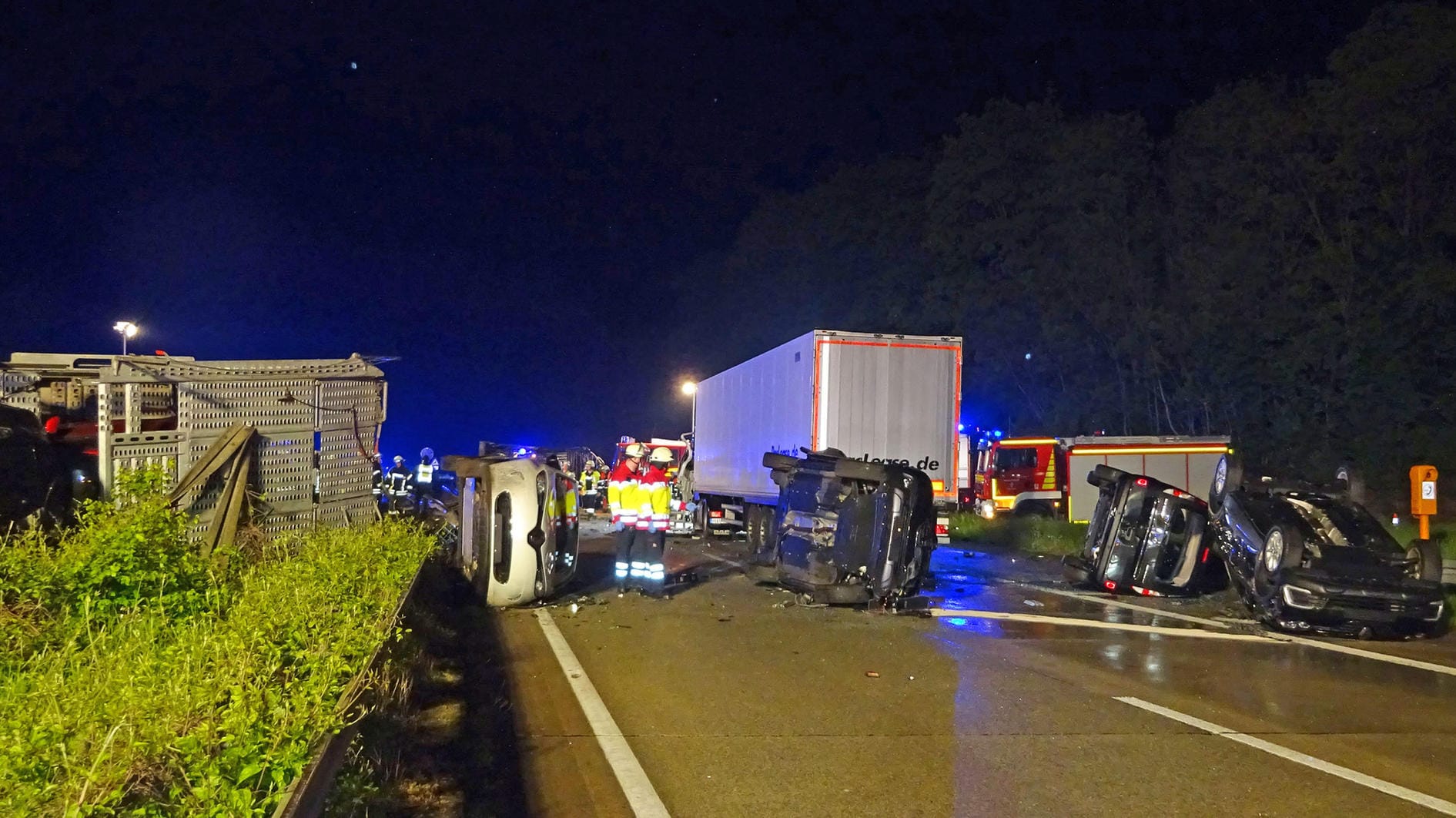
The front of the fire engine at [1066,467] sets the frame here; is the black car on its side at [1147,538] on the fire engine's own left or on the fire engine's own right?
on the fire engine's own left

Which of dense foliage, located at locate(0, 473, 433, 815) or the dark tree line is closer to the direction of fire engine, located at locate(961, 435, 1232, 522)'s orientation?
the dense foliage

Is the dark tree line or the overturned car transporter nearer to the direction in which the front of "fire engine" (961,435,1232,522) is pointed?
the overturned car transporter

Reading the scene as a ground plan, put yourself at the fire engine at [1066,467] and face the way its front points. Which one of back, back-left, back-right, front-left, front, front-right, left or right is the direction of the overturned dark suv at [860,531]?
left

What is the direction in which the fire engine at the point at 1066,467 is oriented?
to the viewer's left

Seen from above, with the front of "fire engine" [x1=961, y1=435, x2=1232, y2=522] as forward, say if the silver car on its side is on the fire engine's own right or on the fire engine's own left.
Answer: on the fire engine's own left

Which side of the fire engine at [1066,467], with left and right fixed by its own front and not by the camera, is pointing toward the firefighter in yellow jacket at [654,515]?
left

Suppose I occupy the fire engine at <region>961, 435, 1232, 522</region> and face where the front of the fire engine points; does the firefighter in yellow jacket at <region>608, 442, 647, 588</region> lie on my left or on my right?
on my left

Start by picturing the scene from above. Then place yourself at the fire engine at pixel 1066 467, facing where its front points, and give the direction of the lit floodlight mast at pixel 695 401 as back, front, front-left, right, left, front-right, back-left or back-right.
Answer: front

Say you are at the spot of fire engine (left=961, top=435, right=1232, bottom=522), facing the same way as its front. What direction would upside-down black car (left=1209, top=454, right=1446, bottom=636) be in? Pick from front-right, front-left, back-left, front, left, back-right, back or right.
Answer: left
